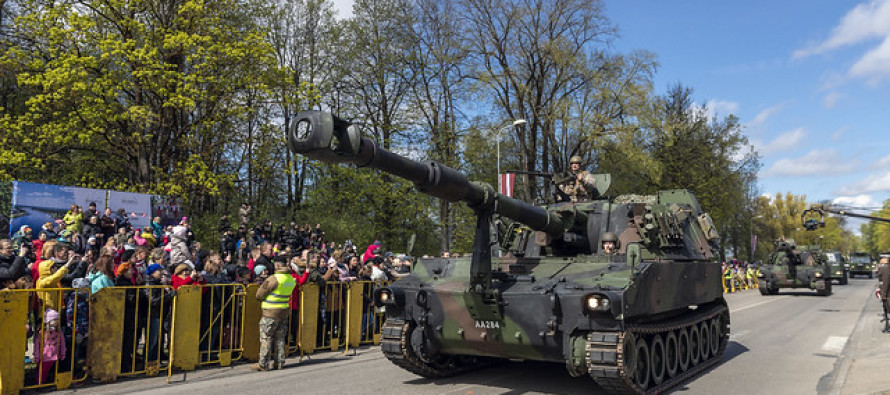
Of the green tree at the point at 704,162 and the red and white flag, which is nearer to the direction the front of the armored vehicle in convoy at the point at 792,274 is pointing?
the red and white flag

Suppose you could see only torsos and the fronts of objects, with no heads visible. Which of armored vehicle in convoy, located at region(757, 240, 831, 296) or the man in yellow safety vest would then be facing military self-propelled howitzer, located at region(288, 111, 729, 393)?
the armored vehicle in convoy

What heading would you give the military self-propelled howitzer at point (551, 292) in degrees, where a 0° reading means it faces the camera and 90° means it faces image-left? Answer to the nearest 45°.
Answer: approximately 45°

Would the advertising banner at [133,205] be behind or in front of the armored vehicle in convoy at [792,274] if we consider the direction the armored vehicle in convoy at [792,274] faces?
in front

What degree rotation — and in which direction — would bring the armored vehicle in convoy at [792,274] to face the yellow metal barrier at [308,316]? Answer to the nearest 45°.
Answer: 0° — it already faces it

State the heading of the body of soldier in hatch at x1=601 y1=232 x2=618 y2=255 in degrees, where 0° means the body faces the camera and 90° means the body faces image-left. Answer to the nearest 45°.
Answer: approximately 45°

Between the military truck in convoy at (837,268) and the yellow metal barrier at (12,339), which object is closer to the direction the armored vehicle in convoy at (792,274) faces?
the yellow metal barrier

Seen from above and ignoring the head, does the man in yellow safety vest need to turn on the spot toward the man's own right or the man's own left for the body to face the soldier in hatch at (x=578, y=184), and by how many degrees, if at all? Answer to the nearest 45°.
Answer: approximately 135° to the man's own right

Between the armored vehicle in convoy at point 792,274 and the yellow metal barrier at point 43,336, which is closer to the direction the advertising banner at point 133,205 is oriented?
the yellow metal barrier

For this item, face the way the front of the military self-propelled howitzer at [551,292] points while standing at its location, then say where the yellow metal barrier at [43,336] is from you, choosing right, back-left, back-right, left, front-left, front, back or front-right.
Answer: front-right

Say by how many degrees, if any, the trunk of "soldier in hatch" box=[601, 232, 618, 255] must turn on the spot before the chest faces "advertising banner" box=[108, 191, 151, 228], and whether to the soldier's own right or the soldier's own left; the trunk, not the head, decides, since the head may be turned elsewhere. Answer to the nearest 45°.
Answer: approximately 90° to the soldier's own right

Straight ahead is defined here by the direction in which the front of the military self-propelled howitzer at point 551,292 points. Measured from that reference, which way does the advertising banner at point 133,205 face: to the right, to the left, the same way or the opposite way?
to the left

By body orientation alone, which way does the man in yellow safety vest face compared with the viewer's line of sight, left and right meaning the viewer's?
facing away from the viewer and to the left of the viewer

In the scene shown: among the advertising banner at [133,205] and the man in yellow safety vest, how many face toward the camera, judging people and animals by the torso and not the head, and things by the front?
1

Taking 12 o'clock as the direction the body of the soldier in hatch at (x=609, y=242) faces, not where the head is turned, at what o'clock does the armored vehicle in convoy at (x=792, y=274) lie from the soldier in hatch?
The armored vehicle in convoy is roughly at 5 o'clock from the soldier in hatch.

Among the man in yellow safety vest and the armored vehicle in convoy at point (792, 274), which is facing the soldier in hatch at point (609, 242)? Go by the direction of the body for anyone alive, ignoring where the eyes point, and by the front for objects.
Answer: the armored vehicle in convoy

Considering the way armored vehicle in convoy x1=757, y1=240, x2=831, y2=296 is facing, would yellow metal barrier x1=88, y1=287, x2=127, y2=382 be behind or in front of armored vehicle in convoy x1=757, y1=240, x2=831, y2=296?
in front
